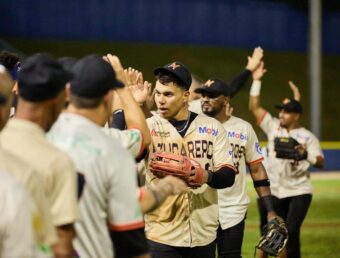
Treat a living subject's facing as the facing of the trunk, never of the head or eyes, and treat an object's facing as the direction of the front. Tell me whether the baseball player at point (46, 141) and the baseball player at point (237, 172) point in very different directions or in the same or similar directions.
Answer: very different directions

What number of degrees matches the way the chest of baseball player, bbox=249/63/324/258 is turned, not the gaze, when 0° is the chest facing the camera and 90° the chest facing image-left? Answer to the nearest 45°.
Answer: approximately 45°

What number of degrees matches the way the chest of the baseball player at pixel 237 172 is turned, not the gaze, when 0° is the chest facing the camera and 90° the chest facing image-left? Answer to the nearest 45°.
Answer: approximately 45°

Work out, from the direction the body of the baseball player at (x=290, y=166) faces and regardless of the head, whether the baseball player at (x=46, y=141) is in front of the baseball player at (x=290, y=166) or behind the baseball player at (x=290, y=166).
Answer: in front

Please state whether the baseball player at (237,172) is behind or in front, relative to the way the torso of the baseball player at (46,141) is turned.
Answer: in front

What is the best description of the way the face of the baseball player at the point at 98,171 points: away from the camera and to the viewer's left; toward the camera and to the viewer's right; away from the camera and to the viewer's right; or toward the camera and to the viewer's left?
away from the camera and to the viewer's right

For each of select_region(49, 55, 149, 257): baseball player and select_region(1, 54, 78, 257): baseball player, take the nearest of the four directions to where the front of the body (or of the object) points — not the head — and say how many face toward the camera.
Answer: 0

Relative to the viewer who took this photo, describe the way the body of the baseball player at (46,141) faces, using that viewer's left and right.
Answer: facing away from the viewer and to the right of the viewer

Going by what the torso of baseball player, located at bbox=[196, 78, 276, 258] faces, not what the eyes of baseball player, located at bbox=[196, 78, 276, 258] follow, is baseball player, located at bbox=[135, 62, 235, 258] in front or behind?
in front

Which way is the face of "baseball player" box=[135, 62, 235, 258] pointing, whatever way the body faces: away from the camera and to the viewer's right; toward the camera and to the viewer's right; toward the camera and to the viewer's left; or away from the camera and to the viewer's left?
toward the camera and to the viewer's left
